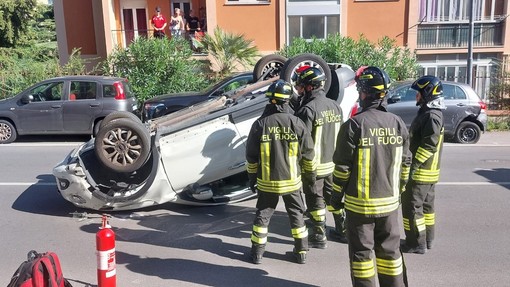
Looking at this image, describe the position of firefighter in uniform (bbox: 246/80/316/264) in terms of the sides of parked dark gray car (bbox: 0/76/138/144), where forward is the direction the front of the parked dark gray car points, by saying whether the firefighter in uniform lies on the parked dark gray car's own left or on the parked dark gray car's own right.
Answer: on the parked dark gray car's own left

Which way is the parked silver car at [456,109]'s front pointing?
to the viewer's left

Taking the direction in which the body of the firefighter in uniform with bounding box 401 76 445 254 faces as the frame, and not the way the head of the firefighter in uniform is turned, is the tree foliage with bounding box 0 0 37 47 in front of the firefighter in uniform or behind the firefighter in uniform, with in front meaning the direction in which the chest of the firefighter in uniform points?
in front

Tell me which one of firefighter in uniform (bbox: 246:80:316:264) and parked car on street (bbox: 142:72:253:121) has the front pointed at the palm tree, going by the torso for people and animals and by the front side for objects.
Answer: the firefighter in uniform

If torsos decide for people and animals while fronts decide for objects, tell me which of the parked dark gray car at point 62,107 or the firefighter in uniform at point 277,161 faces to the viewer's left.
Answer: the parked dark gray car

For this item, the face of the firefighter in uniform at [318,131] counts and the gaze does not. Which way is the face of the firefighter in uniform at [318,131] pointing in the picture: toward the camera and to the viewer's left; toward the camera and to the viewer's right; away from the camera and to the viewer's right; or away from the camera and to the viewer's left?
away from the camera and to the viewer's left

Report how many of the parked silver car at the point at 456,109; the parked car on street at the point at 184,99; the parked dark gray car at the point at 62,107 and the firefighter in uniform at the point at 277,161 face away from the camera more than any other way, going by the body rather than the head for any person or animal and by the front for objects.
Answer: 1

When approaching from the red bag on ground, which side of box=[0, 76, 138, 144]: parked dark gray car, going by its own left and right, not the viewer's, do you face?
left

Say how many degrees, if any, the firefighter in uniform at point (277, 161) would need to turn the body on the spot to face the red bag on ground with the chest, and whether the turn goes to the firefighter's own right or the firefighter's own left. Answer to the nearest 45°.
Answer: approximately 135° to the firefighter's own left

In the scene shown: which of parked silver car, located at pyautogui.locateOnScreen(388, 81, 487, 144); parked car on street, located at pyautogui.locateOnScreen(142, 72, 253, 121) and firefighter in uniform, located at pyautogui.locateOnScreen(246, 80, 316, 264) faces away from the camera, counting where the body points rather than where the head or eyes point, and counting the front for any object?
the firefighter in uniform

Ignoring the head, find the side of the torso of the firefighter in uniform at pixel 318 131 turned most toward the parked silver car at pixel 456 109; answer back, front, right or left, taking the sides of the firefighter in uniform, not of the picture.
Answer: right

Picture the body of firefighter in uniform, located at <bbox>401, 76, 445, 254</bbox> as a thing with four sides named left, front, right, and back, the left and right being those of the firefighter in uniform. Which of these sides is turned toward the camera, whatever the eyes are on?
left

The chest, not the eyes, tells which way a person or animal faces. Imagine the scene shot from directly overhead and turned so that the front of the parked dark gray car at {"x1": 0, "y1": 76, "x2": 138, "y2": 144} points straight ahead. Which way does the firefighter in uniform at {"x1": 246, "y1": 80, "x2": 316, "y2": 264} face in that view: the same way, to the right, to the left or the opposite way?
to the right

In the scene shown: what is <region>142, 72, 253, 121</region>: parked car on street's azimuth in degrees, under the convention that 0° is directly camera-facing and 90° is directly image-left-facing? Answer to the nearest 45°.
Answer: approximately 90°

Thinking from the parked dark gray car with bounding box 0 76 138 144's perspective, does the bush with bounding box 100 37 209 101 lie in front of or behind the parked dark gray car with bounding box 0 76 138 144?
behind

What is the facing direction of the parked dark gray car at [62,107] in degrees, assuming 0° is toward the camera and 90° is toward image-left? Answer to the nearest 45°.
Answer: approximately 90°

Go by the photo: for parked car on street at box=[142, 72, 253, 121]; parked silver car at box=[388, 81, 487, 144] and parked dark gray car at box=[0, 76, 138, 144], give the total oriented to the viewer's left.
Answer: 3

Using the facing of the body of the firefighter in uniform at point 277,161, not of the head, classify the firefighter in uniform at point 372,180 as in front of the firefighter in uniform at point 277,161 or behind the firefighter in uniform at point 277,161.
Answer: behind
